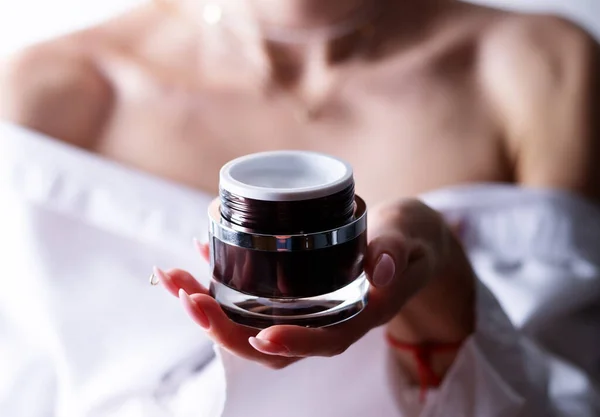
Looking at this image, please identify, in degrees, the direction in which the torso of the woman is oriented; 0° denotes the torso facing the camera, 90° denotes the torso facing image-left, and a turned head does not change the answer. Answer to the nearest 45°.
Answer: approximately 0°
